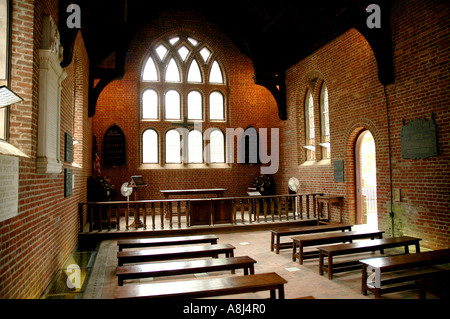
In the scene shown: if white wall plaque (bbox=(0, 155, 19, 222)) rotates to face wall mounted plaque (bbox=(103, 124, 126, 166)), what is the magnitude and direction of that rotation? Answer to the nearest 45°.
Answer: approximately 135° to its left

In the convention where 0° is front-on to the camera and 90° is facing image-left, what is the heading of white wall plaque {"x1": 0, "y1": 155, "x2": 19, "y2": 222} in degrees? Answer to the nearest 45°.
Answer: approximately 315°

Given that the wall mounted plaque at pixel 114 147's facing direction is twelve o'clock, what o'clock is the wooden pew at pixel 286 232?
The wooden pew is roughly at 11 o'clock from the wall mounted plaque.

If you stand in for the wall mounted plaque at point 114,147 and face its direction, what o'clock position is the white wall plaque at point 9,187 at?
The white wall plaque is roughly at 12 o'clock from the wall mounted plaque.

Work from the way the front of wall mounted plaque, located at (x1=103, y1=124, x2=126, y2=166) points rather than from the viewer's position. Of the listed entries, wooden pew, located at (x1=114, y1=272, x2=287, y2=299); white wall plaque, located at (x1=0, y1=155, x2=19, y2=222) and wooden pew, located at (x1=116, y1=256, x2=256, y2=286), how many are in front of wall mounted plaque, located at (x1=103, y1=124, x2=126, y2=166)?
3

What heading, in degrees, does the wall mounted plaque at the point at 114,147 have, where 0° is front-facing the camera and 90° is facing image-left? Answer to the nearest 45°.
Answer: approximately 0°

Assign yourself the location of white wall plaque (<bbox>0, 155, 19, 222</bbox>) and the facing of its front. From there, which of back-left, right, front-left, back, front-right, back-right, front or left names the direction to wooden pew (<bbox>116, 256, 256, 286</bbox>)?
front-left

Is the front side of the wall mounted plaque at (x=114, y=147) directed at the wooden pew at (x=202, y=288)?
yes

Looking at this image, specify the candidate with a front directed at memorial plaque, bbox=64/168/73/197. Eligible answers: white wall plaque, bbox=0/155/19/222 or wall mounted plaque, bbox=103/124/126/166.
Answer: the wall mounted plaque
